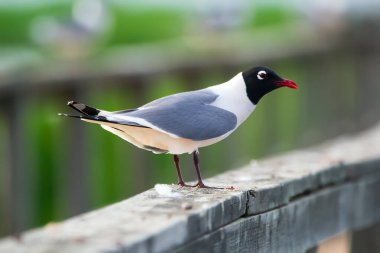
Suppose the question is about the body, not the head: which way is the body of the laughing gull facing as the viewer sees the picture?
to the viewer's right
